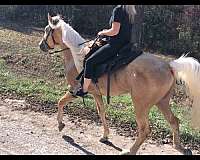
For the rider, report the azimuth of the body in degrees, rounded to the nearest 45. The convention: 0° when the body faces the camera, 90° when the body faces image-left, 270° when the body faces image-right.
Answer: approximately 90°
